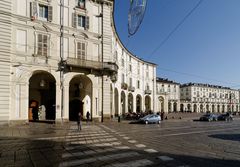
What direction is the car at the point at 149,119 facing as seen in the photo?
to the viewer's left

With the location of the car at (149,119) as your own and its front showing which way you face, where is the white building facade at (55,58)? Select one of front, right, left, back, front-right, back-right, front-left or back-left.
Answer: front-left
